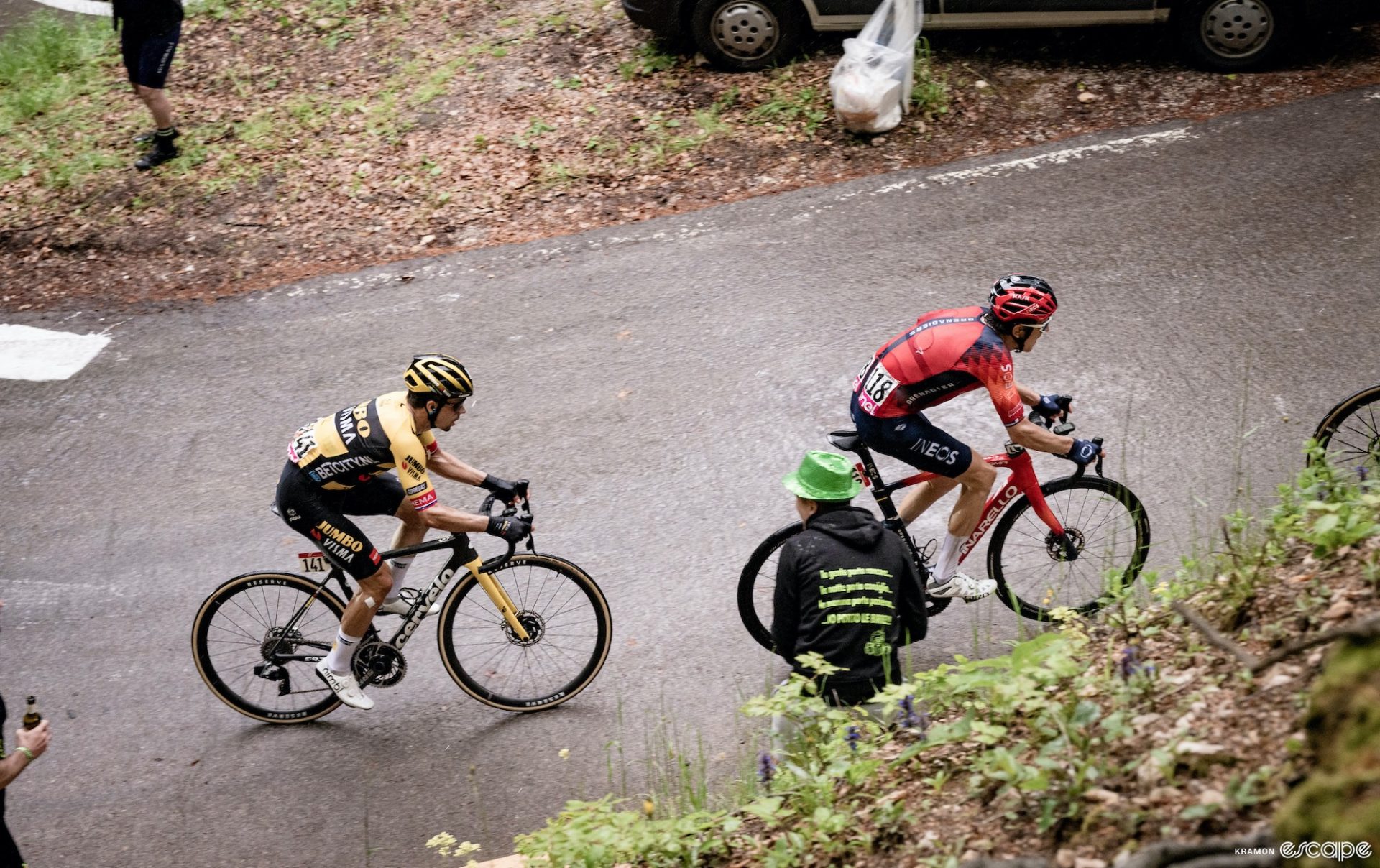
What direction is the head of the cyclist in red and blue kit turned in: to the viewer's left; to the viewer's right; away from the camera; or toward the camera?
to the viewer's right

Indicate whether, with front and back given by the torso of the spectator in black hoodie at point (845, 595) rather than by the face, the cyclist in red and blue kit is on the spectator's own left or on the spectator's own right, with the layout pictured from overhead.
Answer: on the spectator's own right

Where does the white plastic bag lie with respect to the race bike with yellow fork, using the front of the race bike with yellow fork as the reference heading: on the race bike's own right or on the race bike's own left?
on the race bike's own left

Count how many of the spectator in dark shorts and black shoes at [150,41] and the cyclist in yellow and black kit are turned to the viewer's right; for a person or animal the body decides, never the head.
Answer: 1

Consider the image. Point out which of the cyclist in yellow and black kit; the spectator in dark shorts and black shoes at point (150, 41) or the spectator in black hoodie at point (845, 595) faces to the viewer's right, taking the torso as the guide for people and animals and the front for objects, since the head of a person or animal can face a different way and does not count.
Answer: the cyclist in yellow and black kit

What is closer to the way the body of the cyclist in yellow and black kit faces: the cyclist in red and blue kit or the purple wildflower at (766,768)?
the cyclist in red and blue kit

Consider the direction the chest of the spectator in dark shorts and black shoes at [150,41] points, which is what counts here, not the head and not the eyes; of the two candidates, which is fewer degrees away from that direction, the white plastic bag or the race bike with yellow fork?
the race bike with yellow fork

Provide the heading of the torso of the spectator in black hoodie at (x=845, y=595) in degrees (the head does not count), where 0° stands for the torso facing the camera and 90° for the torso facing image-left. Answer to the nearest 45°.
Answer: approximately 135°

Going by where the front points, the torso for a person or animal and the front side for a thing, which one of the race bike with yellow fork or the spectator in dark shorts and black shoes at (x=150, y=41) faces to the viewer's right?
the race bike with yellow fork

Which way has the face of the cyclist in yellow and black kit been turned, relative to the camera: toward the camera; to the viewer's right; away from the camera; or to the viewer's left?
to the viewer's right

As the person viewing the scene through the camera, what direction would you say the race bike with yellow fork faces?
facing to the right of the viewer

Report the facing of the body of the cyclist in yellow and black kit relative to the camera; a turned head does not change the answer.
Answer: to the viewer's right
